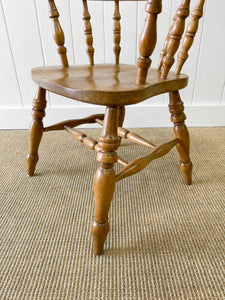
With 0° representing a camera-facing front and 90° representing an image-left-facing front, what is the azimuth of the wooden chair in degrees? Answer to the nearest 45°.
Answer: approximately 45°
